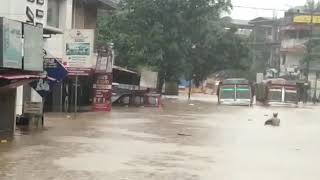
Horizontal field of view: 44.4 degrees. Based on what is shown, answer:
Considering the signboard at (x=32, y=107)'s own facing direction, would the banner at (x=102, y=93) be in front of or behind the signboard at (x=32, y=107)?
behind

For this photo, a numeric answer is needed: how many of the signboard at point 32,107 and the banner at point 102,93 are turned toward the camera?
2

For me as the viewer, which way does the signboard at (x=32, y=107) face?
facing the viewer

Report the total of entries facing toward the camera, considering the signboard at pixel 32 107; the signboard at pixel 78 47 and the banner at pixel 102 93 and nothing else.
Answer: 3

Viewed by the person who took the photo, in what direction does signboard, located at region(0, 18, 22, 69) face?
facing the viewer and to the right of the viewer

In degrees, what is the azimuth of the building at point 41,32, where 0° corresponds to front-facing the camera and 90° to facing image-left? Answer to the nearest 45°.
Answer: approximately 315°

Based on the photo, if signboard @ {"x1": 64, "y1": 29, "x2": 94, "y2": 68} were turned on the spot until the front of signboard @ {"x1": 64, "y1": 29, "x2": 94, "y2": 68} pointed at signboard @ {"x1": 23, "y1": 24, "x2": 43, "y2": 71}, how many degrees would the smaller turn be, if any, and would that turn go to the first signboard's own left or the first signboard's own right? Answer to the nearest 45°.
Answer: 0° — it already faces it

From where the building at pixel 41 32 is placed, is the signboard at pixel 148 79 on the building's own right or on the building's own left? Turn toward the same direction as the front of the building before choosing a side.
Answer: on the building's own left

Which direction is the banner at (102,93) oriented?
toward the camera

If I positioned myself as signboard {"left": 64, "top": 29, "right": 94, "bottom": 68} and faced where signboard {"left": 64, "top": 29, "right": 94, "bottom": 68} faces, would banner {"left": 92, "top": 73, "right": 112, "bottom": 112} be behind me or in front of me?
behind

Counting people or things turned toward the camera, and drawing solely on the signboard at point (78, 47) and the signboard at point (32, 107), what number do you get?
2
